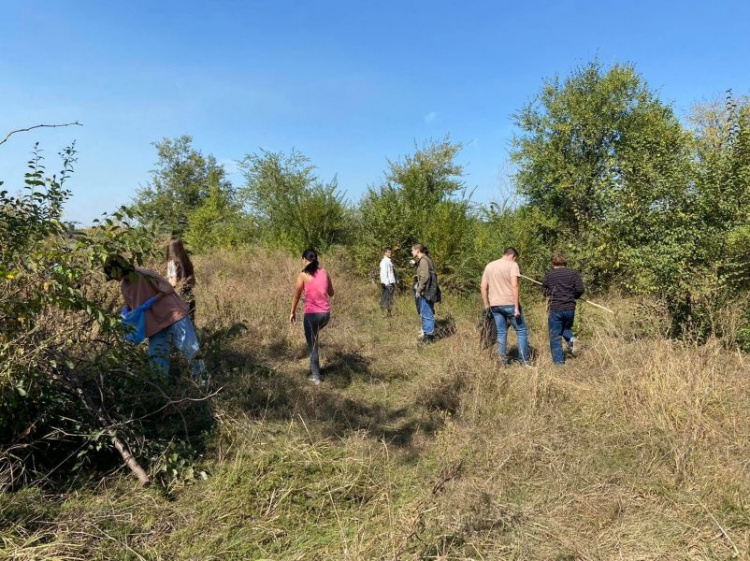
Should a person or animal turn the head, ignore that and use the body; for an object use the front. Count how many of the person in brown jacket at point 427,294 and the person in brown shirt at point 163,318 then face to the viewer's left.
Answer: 2

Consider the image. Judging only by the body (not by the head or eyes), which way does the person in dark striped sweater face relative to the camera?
away from the camera

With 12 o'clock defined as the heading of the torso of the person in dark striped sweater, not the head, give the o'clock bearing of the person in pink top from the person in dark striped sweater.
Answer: The person in pink top is roughly at 8 o'clock from the person in dark striped sweater.

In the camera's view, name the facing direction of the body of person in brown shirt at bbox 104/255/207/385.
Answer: to the viewer's left

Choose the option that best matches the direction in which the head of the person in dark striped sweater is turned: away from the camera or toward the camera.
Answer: away from the camera

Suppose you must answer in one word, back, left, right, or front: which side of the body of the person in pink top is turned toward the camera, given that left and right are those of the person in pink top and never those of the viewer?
back

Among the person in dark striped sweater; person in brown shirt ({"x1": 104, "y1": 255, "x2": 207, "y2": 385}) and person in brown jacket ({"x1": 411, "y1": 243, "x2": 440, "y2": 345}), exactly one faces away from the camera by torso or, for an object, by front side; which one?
the person in dark striped sweater
